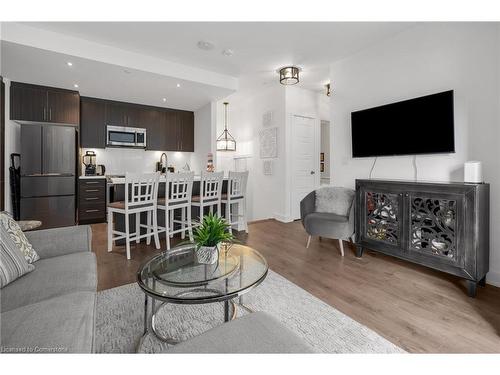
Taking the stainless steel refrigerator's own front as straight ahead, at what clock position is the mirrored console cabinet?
The mirrored console cabinet is roughly at 11 o'clock from the stainless steel refrigerator.

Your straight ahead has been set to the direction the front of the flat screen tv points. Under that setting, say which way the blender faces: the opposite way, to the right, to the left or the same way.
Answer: to the left

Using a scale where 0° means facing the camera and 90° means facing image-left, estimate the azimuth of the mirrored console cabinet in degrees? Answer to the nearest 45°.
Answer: approximately 45°

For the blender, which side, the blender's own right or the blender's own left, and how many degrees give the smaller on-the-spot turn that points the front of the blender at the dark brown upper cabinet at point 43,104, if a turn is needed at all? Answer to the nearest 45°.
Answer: approximately 45° to the blender's own right

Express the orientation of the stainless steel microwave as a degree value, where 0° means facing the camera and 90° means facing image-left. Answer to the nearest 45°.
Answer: approximately 0°

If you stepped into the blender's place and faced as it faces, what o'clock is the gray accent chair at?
The gray accent chair is roughly at 11 o'clock from the blender.

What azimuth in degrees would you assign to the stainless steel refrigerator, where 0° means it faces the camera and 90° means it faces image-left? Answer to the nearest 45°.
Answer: approximately 0°

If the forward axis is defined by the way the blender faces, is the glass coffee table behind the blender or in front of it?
in front

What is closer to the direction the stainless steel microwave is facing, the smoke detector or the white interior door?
the smoke detector
